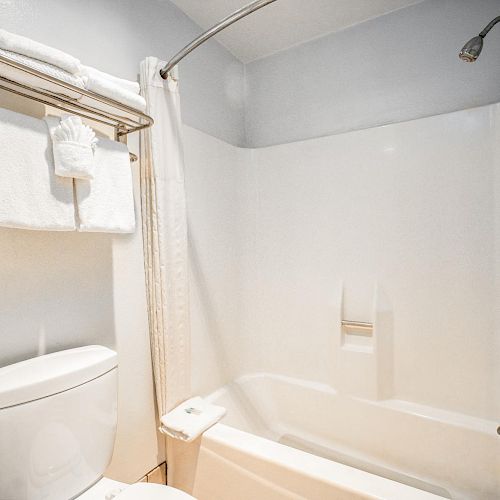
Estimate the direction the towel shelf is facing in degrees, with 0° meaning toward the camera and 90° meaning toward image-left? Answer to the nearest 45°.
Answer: approximately 315°

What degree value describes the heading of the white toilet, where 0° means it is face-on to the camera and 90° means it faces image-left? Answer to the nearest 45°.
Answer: approximately 315°
